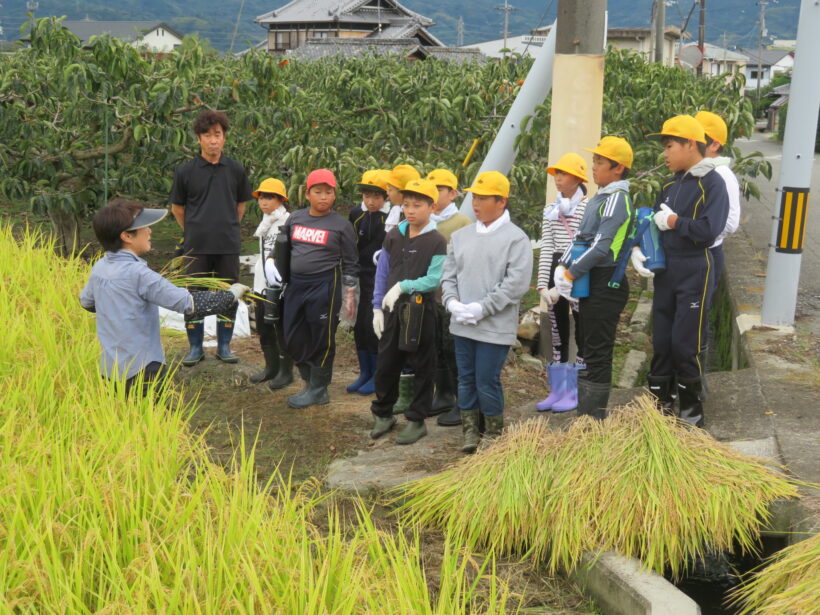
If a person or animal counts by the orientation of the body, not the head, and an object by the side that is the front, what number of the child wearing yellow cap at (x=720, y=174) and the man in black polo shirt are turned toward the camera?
1

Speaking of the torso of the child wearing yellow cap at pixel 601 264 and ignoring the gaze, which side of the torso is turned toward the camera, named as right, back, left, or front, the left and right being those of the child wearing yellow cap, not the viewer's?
left

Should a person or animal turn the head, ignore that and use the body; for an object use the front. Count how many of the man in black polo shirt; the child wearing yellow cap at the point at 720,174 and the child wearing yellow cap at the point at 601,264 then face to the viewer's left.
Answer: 2

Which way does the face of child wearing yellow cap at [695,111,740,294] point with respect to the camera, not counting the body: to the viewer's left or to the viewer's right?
to the viewer's left

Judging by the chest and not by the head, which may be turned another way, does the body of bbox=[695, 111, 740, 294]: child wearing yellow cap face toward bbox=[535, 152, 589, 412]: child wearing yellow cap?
yes

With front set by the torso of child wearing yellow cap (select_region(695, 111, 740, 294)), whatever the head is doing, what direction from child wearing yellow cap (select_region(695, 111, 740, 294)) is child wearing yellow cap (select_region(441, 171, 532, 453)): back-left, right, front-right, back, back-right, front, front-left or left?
front-left

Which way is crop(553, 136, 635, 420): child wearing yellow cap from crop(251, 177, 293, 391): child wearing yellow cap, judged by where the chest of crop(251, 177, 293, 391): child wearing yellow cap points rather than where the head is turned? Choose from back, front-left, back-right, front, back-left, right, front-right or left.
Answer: left

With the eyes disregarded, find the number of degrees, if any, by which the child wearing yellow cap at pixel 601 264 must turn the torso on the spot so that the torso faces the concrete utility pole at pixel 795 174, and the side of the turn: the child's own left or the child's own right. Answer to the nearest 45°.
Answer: approximately 135° to the child's own right

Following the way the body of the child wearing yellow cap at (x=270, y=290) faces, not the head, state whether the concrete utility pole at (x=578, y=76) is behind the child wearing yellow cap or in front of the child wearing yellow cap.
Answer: behind

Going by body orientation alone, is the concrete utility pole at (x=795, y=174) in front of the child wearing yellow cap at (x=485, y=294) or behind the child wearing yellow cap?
behind

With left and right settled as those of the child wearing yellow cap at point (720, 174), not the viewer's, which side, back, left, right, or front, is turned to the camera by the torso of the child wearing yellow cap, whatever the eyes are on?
left

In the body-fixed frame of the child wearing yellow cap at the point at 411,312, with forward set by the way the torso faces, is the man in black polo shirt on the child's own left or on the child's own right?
on the child's own right

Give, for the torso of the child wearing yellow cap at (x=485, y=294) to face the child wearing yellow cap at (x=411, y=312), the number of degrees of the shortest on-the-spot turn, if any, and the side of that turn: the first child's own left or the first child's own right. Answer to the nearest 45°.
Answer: approximately 90° to the first child's own right

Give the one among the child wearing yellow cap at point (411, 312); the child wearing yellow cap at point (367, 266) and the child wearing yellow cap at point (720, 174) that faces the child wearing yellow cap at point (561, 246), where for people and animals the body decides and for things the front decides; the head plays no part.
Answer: the child wearing yellow cap at point (720, 174)

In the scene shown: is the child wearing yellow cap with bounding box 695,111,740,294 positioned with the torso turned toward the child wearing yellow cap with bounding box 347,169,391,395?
yes
